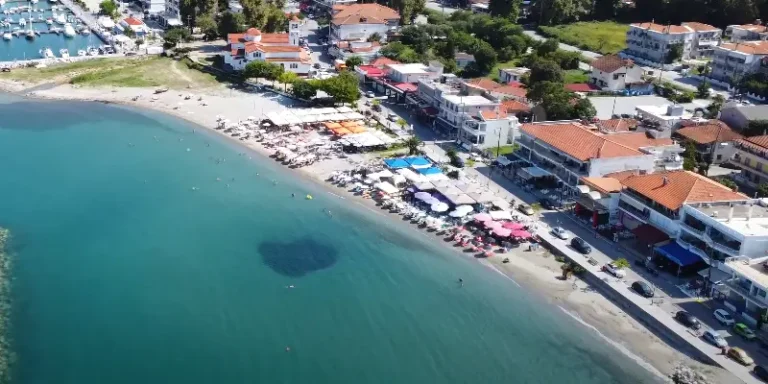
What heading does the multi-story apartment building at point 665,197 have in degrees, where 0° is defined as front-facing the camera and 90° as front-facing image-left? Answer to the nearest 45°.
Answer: approximately 45°

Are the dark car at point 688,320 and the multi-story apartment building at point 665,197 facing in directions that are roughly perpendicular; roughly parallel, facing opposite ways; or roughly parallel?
roughly perpendicular

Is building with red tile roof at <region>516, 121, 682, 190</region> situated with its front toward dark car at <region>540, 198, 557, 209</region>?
yes

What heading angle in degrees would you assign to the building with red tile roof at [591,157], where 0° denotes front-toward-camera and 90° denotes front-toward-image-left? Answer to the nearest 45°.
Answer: approximately 45°

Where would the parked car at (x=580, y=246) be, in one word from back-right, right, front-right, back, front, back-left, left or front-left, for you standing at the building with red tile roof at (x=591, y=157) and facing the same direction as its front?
front-left
